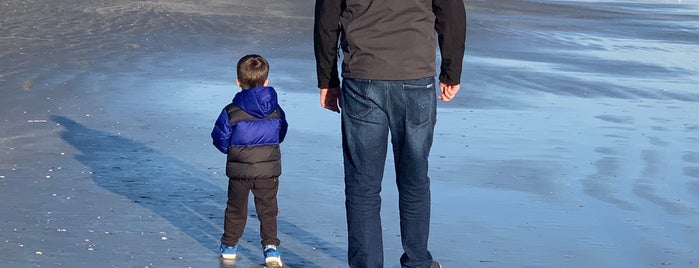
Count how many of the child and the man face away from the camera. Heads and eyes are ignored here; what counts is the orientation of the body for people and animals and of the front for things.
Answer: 2

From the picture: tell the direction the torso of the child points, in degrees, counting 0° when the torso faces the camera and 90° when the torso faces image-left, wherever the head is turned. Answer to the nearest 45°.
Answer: approximately 180°

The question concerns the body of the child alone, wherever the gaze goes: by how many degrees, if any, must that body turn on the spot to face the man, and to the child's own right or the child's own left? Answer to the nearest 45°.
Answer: approximately 135° to the child's own right

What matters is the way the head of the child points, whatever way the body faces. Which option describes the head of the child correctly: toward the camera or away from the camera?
away from the camera

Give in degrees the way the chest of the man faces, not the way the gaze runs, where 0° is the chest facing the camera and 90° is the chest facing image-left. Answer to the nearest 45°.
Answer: approximately 180°

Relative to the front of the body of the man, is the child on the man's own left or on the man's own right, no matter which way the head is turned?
on the man's own left
